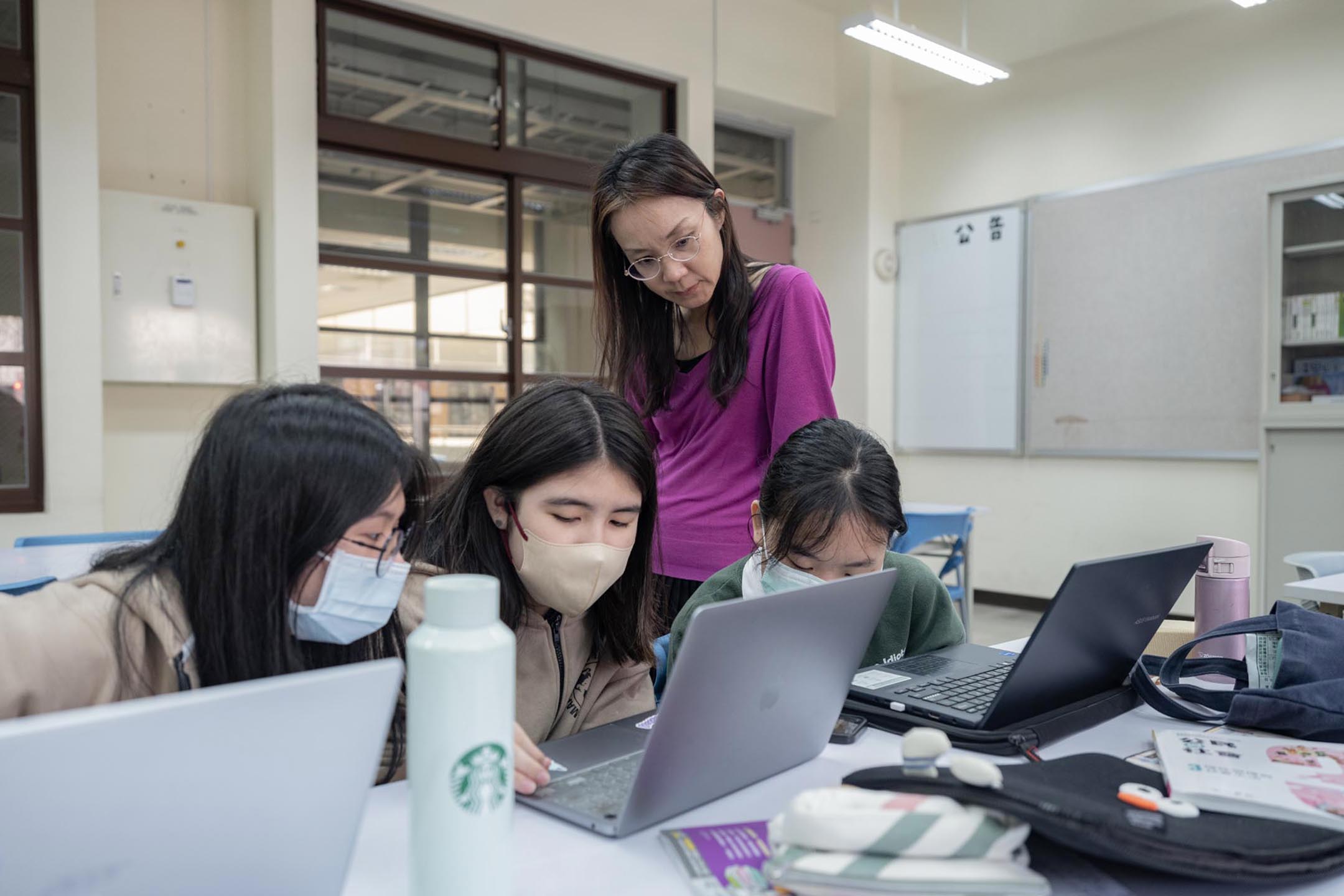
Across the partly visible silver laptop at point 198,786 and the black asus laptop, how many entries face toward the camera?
0

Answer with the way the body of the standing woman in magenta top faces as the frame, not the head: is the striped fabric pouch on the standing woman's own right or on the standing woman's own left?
on the standing woman's own left

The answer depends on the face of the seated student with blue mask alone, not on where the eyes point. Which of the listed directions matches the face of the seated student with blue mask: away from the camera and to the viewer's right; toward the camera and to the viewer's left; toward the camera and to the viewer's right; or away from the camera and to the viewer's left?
toward the camera and to the viewer's right

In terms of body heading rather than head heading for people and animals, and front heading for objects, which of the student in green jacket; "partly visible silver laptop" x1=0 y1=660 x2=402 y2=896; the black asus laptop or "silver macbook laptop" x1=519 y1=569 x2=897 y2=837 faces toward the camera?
the student in green jacket

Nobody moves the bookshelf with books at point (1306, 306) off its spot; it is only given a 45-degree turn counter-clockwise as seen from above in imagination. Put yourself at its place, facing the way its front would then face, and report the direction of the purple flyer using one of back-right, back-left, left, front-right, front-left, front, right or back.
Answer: front

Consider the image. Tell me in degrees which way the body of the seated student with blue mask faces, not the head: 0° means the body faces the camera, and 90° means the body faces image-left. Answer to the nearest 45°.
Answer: approximately 315°

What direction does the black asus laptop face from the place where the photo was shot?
facing away from the viewer and to the left of the viewer

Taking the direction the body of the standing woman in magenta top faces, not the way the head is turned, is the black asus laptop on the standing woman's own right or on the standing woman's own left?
on the standing woman's own left

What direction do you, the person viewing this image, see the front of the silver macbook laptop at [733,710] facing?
facing away from the viewer and to the left of the viewer

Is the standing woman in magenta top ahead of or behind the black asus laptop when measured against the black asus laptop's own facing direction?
ahead

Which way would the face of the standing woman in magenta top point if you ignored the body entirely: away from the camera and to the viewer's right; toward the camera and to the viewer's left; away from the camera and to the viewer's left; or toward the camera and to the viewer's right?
toward the camera and to the viewer's left

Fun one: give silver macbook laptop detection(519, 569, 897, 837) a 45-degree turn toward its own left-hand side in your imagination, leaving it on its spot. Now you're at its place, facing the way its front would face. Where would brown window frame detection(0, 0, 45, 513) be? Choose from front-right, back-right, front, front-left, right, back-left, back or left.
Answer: front-right

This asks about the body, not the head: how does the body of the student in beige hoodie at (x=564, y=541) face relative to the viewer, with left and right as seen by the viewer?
facing the viewer and to the right of the viewer

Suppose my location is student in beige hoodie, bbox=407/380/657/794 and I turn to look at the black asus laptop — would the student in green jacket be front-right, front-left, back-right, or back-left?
front-left

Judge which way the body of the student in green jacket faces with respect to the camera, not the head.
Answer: toward the camera

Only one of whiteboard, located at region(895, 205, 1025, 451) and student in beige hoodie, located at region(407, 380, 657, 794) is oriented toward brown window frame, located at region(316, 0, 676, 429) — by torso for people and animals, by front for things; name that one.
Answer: the whiteboard

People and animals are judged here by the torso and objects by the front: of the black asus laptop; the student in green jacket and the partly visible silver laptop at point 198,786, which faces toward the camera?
the student in green jacket
